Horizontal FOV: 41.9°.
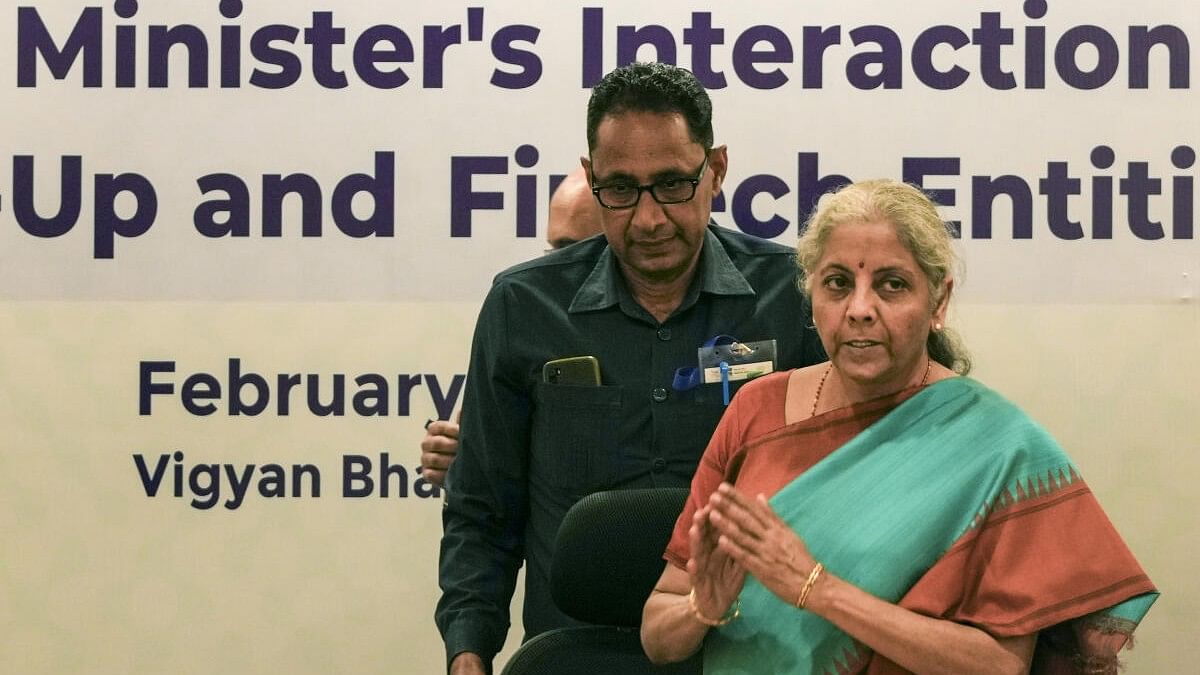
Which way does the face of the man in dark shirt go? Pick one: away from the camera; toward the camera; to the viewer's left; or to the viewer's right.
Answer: toward the camera

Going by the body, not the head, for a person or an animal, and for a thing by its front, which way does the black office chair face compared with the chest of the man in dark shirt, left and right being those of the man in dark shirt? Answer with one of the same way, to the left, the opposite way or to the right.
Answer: the same way

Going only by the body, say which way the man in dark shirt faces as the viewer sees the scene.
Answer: toward the camera

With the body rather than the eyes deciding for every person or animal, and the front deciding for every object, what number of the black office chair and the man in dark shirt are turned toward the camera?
2

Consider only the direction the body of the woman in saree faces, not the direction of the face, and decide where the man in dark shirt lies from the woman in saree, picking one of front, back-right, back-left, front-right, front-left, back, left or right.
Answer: right

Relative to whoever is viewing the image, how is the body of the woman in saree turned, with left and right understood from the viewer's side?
facing the viewer and to the left of the viewer

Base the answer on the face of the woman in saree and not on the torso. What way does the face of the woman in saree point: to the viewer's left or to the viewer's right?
to the viewer's left

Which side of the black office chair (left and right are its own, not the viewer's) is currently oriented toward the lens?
front

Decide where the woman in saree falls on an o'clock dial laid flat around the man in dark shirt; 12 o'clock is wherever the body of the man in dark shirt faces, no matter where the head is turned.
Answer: The woman in saree is roughly at 11 o'clock from the man in dark shirt.
